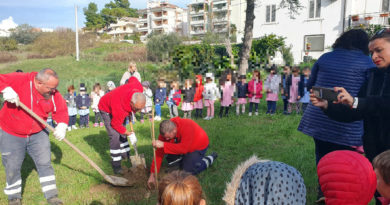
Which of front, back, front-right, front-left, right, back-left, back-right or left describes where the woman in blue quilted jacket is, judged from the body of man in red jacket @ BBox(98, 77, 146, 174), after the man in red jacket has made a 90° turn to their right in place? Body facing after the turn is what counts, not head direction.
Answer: front-left

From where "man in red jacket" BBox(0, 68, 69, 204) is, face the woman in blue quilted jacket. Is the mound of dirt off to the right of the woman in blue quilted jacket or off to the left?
left

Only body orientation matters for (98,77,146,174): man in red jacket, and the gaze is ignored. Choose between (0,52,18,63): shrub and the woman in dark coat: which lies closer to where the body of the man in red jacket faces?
the woman in dark coat

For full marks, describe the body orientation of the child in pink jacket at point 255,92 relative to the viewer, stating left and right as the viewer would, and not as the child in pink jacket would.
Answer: facing the viewer

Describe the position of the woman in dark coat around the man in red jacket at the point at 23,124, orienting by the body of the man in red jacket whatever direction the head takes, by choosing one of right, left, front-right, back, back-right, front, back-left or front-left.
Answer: front

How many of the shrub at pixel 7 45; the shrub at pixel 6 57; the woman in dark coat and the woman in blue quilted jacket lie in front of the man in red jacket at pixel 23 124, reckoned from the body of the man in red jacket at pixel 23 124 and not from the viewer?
2

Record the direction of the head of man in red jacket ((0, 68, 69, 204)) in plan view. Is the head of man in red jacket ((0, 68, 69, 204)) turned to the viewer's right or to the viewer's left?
to the viewer's right

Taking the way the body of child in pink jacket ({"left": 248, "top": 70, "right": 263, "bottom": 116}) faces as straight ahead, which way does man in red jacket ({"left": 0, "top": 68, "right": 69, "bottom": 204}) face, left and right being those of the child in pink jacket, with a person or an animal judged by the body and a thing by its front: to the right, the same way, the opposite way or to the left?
to the left

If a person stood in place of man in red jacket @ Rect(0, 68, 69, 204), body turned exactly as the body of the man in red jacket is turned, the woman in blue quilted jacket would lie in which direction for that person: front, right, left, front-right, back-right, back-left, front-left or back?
front
